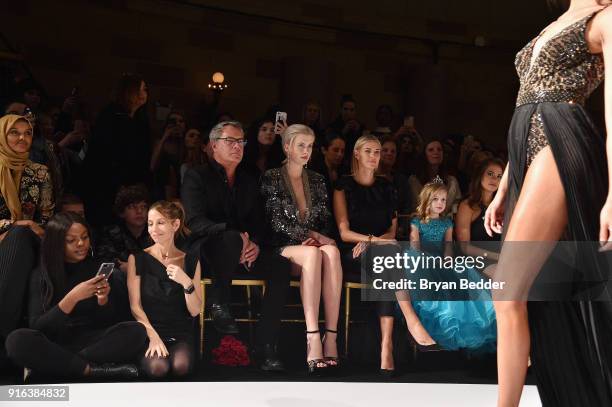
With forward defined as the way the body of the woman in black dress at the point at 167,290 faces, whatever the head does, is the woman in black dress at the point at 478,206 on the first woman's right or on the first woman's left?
on the first woman's left

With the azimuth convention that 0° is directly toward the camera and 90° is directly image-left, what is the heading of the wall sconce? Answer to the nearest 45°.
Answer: approximately 0°

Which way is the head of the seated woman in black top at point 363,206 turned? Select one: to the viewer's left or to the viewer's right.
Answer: to the viewer's right

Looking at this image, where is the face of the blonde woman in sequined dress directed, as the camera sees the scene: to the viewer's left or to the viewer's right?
to the viewer's right

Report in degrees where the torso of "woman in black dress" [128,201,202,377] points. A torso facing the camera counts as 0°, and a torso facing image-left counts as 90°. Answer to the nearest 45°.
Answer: approximately 0°

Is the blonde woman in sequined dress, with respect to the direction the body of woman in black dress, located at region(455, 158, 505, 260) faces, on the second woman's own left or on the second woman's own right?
on the second woman's own right
